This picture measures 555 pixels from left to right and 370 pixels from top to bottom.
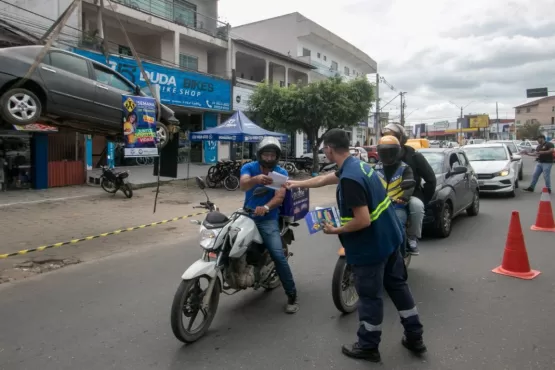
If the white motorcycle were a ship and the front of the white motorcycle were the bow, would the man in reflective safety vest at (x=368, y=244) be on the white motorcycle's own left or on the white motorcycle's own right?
on the white motorcycle's own left

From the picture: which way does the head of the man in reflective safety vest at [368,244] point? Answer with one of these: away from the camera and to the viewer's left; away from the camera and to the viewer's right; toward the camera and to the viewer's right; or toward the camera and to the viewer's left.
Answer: away from the camera and to the viewer's left

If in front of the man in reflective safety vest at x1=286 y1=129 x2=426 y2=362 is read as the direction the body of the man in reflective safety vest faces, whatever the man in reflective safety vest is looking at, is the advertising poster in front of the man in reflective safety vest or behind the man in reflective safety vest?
in front

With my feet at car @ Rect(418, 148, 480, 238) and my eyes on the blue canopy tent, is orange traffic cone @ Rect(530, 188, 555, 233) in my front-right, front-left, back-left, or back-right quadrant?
back-right

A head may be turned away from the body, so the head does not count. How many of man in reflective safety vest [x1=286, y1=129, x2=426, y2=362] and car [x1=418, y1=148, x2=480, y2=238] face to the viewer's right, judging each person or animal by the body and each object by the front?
0

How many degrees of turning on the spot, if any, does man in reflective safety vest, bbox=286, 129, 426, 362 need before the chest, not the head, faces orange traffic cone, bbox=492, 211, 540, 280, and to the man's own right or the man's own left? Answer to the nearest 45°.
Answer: approximately 90° to the man's own right

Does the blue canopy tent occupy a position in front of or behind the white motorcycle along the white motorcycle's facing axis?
behind

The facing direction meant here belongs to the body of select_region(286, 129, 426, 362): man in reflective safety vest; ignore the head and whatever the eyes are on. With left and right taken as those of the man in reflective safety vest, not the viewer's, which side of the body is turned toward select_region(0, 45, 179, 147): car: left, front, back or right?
front

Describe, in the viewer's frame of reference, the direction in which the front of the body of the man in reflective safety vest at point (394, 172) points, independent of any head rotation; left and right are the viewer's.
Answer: facing the viewer and to the left of the viewer

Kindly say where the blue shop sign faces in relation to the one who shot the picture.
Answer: facing the viewer and to the right of the viewer
